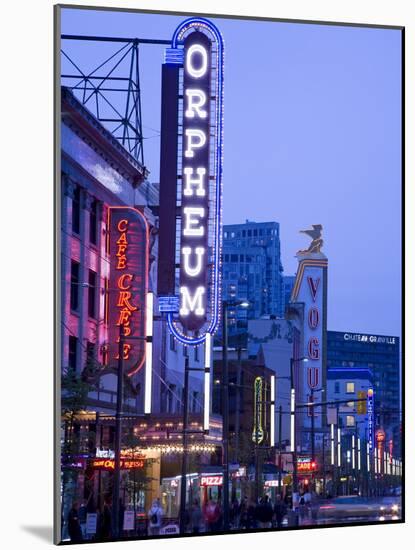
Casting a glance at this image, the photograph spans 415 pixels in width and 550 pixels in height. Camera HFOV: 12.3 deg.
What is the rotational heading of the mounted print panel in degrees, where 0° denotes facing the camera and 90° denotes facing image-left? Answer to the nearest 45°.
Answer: approximately 315°
